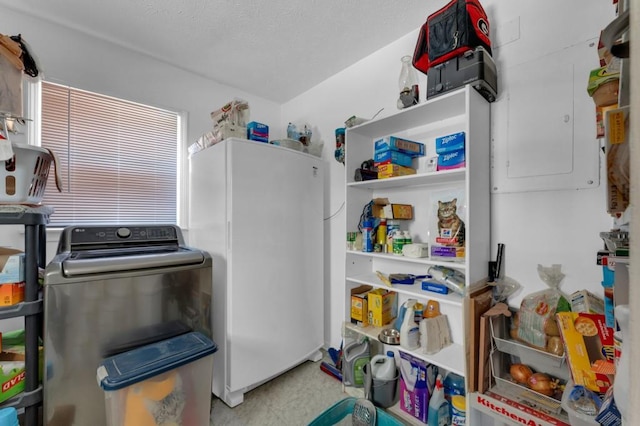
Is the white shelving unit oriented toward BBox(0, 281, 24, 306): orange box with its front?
yes

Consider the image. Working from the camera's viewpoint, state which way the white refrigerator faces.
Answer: facing the viewer and to the right of the viewer

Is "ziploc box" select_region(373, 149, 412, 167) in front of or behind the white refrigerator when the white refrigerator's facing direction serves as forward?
in front

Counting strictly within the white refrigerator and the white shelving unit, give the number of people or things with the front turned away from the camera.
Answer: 0

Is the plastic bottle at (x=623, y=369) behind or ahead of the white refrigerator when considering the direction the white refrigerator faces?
ahead

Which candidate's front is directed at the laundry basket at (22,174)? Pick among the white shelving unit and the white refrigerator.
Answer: the white shelving unit

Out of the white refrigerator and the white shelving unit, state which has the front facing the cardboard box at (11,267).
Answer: the white shelving unit

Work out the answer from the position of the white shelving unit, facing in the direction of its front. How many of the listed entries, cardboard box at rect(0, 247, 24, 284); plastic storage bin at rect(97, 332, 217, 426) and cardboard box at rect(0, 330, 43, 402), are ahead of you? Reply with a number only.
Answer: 3

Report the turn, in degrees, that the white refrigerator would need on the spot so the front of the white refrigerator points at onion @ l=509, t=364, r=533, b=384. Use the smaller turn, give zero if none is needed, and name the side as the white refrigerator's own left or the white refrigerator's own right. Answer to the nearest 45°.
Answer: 0° — it already faces it

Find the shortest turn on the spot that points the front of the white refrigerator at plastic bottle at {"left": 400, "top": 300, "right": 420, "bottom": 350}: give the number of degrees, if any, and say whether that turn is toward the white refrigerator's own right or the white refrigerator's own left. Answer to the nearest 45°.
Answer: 0° — it already faces it

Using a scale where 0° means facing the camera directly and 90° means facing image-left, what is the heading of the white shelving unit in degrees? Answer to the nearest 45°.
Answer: approximately 45°
